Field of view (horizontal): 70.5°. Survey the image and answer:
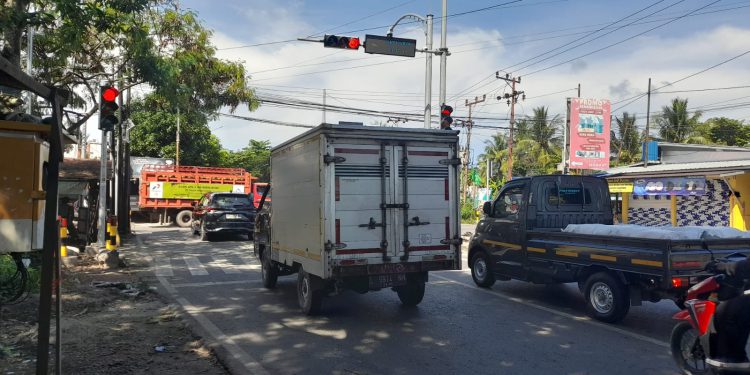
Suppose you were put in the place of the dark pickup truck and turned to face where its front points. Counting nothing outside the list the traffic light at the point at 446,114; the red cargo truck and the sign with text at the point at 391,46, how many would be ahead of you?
3

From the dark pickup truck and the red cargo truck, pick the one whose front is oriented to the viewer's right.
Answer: the red cargo truck

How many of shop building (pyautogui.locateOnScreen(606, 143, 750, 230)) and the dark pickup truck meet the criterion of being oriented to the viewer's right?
0

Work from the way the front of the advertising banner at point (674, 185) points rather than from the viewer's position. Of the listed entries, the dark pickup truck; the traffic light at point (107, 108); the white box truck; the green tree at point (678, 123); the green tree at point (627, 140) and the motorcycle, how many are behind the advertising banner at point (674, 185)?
2

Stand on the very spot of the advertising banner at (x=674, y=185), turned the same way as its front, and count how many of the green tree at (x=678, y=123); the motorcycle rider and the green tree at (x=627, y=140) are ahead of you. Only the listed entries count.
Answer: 1

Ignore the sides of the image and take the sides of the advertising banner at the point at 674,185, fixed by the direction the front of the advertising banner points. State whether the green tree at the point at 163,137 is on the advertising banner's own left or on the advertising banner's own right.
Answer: on the advertising banner's own right

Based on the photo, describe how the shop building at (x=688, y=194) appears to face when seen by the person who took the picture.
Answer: facing the viewer and to the left of the viewer

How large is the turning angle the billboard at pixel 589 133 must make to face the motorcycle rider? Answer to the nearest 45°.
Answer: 0° — it already faces them

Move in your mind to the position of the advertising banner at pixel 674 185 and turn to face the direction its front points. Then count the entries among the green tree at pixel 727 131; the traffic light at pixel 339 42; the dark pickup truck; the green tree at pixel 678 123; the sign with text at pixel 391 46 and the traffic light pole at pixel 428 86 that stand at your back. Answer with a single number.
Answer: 2

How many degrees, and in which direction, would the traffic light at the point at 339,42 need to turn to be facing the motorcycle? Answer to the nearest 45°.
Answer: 0° — it already faces it

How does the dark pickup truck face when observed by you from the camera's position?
facing away from the viewer and to the left of the viewer

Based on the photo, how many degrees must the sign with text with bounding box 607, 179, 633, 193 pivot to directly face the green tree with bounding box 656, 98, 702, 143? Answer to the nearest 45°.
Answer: approximately 180°

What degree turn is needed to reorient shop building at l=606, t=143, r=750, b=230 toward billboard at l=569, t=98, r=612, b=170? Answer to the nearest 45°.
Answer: approximately 45° to its right

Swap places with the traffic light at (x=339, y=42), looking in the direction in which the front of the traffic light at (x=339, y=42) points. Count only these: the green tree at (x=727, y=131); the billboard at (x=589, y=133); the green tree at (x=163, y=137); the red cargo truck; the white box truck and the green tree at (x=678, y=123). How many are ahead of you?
1

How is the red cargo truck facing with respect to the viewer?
to the viewer's right

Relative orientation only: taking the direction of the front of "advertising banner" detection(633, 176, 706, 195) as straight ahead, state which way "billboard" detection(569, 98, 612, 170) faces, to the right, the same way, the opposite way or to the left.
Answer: the same way

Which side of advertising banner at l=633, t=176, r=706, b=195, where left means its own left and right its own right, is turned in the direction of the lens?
front

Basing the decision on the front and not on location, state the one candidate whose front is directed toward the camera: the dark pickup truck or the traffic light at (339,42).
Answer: the traffic light
